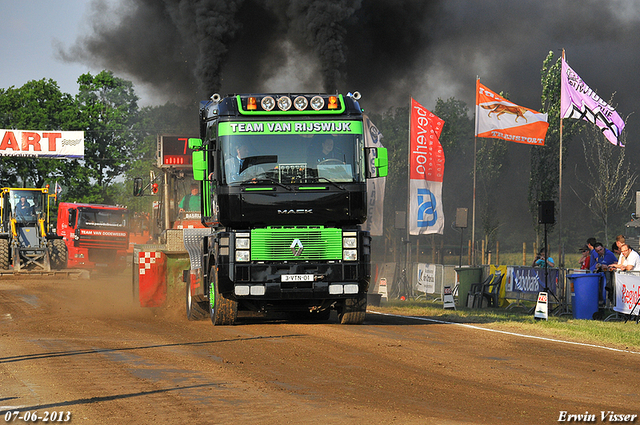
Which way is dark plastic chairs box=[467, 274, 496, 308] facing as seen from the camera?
to the viewer's left

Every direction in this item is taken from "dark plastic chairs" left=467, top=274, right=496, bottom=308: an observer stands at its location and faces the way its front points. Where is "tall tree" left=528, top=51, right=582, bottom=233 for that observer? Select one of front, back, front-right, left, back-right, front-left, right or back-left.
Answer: right

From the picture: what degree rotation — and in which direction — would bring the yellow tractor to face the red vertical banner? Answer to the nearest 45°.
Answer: approximately 45° to its left

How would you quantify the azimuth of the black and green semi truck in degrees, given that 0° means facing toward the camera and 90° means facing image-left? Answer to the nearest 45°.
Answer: approximately 0°

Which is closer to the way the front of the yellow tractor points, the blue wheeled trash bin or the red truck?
the blue wheeled trash bin

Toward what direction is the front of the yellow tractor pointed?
toward the camera

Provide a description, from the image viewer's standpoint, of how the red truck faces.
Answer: facing the viewer and to the right of the viewer

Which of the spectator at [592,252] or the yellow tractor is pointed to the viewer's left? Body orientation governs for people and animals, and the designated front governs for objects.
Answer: the spectator

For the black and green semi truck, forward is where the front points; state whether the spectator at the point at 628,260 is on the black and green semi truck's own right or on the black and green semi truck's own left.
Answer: on the black and green semi truck's own left

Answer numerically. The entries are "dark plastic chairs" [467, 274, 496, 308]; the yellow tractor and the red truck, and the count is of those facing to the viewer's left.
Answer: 1

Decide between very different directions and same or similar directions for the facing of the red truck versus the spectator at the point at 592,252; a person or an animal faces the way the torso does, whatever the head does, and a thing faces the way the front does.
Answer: very different directions

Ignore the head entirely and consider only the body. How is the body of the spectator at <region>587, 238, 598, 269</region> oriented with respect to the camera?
to the viewer's left

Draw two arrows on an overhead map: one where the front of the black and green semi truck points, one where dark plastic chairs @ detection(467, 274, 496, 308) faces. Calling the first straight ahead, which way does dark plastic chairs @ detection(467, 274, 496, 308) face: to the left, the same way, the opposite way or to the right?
to the right

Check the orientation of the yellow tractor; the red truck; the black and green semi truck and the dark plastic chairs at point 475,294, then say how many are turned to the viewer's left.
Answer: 1

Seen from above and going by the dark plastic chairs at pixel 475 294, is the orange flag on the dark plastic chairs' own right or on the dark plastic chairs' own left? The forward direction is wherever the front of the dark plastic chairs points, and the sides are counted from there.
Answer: on the dark plastic chairs' own right

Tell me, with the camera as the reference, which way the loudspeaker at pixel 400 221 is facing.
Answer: facing the viewer
